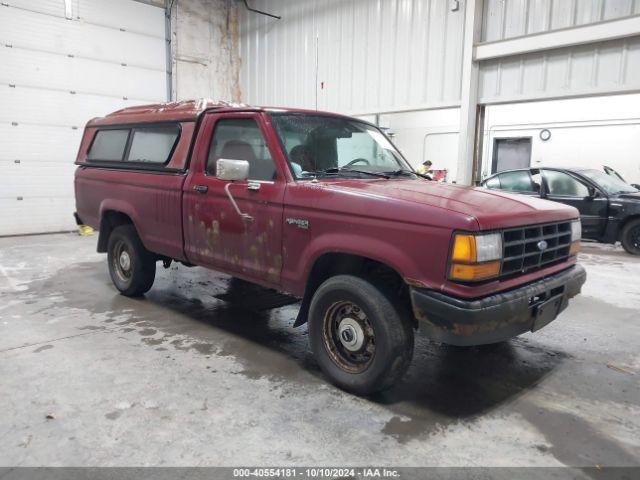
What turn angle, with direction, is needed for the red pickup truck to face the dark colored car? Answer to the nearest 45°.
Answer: approximately 90° to its left

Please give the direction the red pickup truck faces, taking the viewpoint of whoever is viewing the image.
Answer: facing the viewer and to the right of the viewer
